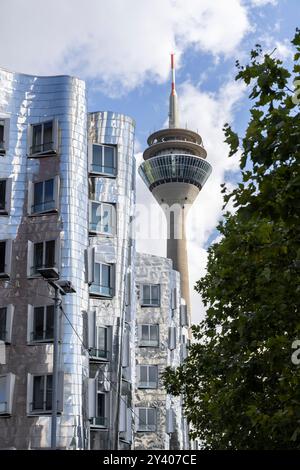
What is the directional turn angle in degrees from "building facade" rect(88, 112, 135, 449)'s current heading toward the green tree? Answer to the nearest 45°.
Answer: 0° — it already faces it

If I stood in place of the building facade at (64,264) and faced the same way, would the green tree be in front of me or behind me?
in front

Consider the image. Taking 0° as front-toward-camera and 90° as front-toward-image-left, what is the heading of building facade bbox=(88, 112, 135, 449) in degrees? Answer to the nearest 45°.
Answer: approximately 0°
